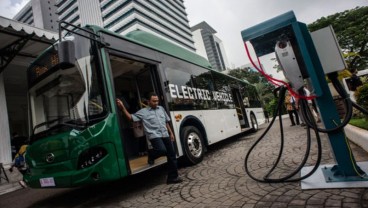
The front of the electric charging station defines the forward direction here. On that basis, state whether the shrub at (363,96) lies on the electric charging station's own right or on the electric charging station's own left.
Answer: on the electric charging station's own right

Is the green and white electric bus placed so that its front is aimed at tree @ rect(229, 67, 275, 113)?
no

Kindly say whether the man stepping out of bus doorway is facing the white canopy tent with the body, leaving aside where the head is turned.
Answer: no

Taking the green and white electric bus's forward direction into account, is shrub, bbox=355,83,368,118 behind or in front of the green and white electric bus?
behind

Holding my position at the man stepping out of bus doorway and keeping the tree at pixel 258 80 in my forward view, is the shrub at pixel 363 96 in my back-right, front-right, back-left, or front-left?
front-right

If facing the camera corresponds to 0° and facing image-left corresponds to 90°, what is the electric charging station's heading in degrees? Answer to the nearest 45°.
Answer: approximately 90°

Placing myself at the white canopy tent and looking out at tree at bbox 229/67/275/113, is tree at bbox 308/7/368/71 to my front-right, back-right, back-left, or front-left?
front-right

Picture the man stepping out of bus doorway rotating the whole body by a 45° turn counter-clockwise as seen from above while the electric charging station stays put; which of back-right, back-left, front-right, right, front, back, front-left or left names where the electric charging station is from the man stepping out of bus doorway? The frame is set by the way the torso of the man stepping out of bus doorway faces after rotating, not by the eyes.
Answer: front-right

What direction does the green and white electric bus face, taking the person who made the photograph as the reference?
facing the viewer and to the left of the viewer

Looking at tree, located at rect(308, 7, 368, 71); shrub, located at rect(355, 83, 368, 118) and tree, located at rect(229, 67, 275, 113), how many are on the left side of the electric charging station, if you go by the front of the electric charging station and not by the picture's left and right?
0

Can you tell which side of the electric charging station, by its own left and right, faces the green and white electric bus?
front

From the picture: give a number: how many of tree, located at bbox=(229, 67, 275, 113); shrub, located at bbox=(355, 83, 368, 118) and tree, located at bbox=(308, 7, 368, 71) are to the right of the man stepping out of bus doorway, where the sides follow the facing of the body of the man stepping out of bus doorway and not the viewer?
0

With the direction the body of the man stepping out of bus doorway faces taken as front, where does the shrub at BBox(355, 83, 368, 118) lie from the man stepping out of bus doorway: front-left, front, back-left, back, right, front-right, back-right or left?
front-left

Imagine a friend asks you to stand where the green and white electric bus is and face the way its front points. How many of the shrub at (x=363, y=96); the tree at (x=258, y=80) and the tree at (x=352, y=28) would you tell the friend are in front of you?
0

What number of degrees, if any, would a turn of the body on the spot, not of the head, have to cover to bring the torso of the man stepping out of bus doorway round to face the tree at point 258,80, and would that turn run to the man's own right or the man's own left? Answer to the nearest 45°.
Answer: approximately 90° to the man's own left

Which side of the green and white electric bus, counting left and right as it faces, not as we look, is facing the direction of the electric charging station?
left

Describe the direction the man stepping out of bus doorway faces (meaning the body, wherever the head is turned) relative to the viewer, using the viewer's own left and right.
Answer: facing the viewer and to the right of the viewer
